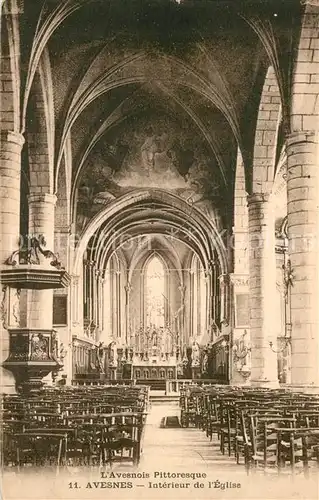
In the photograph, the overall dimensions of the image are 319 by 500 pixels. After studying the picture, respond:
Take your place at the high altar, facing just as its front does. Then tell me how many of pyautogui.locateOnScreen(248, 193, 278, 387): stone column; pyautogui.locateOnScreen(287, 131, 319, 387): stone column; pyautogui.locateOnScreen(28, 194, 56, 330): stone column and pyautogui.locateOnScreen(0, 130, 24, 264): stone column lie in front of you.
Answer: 4

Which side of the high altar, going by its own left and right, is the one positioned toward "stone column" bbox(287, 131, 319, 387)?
front

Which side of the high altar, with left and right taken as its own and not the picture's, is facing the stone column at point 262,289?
front

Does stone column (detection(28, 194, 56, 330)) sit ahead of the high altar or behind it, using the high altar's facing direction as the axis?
ahead

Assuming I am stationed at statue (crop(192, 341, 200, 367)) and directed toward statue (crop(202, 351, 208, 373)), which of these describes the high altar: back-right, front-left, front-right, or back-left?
back-right

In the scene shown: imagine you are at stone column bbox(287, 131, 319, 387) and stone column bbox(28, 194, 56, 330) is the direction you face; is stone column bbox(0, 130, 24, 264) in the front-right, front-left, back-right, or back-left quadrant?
front-left

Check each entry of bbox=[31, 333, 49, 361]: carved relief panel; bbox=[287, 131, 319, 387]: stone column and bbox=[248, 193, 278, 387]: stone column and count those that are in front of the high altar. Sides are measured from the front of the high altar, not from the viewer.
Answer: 3

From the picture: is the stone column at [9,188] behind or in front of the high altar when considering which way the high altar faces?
in front

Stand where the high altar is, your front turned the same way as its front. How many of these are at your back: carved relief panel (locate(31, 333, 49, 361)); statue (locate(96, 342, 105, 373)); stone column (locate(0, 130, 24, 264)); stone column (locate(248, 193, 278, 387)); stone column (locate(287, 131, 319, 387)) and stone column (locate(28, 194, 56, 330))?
0

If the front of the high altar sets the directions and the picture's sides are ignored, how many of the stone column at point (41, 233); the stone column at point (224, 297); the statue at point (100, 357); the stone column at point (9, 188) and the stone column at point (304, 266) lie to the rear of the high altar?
0

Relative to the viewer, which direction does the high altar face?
toward the camera
